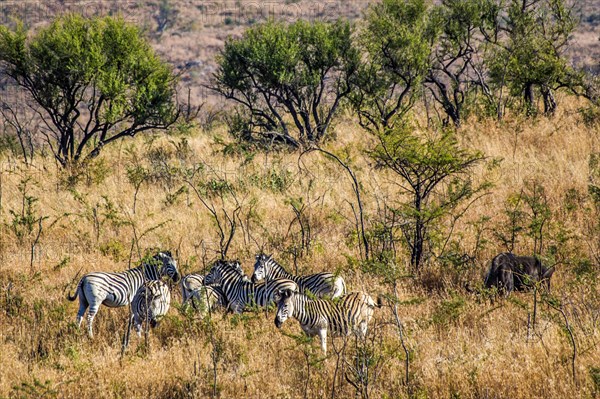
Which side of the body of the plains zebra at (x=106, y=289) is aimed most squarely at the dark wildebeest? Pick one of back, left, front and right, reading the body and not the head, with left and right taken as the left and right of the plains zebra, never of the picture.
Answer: front

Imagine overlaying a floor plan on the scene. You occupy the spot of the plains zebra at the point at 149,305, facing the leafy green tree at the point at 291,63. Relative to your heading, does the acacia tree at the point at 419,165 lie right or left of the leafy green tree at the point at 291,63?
right

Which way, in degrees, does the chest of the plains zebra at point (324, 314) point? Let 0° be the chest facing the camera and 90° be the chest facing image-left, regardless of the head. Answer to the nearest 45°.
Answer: approximately 90°

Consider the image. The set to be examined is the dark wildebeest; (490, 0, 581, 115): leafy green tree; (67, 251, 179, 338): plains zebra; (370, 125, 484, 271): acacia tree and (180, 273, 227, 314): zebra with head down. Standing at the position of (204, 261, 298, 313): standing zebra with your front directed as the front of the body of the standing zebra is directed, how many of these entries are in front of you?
2

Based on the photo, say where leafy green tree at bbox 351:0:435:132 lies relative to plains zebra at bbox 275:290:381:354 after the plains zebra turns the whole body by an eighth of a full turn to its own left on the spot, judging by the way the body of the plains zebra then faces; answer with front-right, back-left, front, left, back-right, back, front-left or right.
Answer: back-right

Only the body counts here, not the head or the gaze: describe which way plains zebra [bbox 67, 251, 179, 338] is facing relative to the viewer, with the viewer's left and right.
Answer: facing to the right of the viewer

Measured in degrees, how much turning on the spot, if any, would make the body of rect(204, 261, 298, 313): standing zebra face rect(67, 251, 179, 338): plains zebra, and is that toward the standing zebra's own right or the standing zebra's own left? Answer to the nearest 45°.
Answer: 0° — it already faces it

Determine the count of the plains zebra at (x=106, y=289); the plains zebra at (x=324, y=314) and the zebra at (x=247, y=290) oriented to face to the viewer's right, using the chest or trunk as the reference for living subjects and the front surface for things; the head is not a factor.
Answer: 1

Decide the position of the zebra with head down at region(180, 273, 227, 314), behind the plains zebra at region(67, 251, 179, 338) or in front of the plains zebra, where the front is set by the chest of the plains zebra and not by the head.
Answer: in front

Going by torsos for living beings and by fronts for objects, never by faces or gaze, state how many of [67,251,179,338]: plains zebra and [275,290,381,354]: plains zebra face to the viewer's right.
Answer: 1

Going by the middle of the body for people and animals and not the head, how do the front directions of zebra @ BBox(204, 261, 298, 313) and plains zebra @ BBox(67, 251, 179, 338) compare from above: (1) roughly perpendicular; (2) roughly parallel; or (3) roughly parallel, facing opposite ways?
roughly parallel, facing opposite ways

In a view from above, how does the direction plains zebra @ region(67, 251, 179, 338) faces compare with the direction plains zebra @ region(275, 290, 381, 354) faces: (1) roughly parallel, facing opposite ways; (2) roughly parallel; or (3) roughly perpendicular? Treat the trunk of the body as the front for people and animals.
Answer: roughly parallel, facing opposite ways

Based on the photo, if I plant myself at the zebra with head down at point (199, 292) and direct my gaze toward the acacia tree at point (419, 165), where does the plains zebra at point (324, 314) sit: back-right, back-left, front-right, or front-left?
front-right

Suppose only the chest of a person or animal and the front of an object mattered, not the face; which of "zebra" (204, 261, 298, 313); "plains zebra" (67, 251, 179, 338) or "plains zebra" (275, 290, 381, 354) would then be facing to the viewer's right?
"plains zebra" (67, 251, 179, 338)

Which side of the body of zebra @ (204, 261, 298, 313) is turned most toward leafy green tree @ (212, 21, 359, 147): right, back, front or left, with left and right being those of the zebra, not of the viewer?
right

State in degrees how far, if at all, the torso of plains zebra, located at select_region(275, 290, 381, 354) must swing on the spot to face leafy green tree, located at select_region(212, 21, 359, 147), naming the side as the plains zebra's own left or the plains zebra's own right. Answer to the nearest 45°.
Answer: approximately 90° to the plains zebra's own right

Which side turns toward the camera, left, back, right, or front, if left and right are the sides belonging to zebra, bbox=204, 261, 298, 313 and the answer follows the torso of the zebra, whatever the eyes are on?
left

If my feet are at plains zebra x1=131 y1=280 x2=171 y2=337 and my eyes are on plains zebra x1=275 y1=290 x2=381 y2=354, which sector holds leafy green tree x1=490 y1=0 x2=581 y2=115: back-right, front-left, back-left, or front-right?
front-left

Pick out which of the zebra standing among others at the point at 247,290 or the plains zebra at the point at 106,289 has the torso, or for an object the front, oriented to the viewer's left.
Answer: the zebra standing among others

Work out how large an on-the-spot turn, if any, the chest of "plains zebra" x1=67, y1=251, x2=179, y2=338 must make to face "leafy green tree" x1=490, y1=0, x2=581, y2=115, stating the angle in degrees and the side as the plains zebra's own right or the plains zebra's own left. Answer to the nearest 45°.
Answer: approximately 45° to the plains zebra's own left
